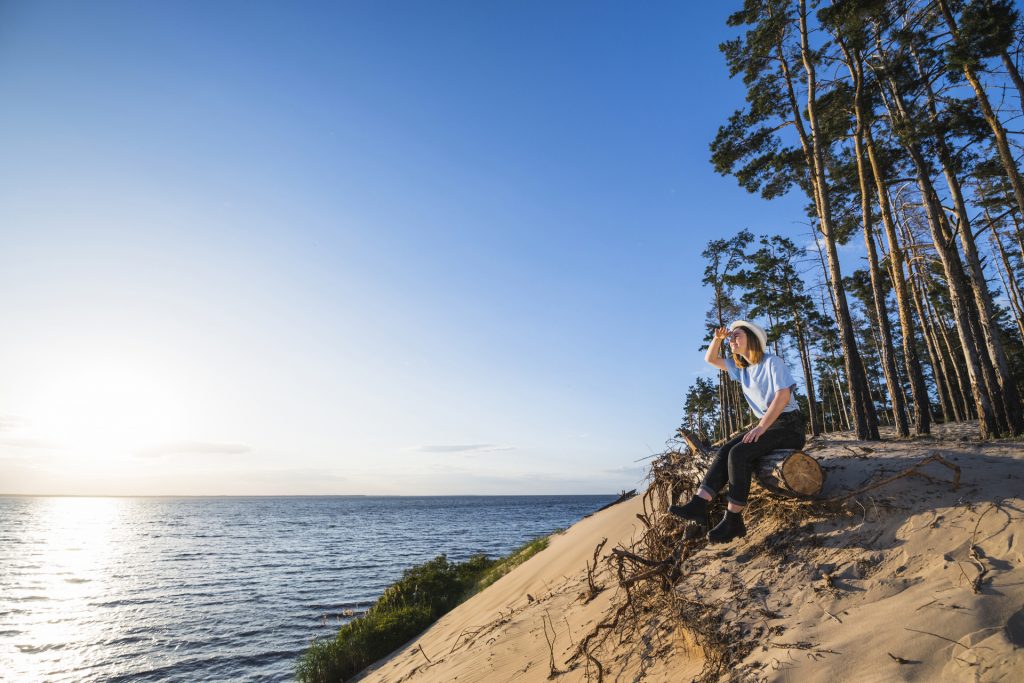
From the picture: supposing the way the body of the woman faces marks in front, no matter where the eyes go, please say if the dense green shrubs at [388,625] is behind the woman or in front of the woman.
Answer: in front

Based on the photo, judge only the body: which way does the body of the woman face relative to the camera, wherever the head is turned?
to the viewer's left

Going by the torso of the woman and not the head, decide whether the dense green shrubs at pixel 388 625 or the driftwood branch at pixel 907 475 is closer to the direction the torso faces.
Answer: the dense green shrubs

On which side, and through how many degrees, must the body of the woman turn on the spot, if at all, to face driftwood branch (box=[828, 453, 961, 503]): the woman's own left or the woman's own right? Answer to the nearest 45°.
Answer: approximately 180°
